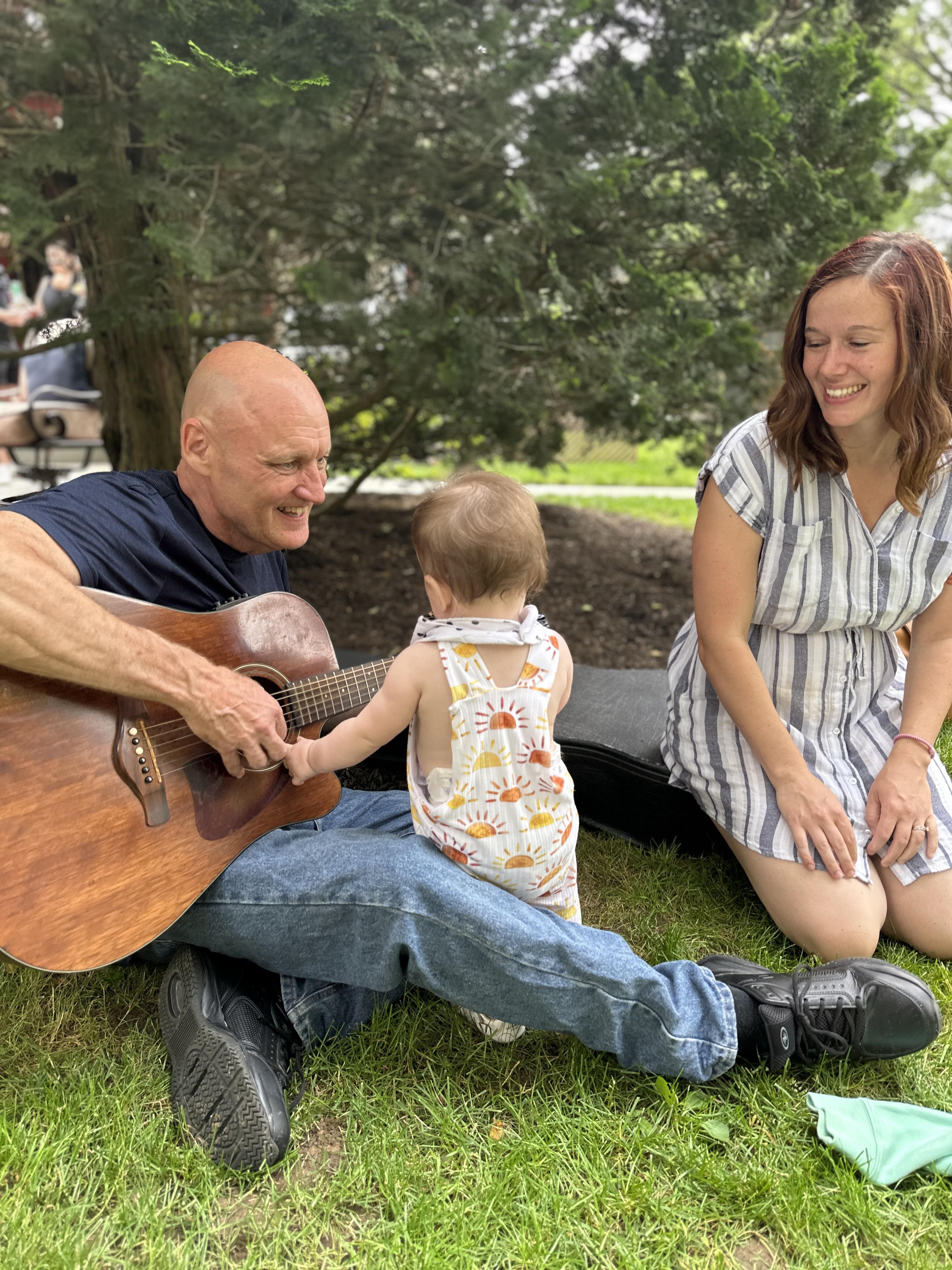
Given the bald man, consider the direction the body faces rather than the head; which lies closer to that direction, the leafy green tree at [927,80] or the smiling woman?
the smiling woman

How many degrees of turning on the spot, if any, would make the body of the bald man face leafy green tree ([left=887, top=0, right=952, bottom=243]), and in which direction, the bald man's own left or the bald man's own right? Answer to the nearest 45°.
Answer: approximately 90° to the bald man's own left

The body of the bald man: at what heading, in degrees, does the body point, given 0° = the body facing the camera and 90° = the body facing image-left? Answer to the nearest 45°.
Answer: approximately 315°

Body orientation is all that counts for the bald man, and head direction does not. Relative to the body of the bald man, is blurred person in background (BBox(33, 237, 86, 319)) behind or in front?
behind

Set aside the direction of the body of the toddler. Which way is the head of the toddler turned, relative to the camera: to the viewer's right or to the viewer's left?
to the viewer's left

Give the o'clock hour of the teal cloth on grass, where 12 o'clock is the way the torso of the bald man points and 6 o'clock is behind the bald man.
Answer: The teal cloth on grass is roughly at 11 o'clock from the bald man.

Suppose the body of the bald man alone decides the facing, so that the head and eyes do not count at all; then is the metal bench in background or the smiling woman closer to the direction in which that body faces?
the smiling woman

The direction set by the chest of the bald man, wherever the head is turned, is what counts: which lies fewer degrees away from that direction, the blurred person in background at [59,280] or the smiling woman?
the smiling woman

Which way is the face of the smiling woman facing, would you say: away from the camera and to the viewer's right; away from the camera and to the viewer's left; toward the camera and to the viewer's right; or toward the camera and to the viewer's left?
toward the camera and to the viewer's left

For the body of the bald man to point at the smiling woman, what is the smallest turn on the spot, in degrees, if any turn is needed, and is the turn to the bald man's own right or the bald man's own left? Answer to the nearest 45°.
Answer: approximately 90° to the bald man's own left

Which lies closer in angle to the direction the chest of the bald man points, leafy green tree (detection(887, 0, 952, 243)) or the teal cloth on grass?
the teal cloth on grass

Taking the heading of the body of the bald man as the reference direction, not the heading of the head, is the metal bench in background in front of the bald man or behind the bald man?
behind
